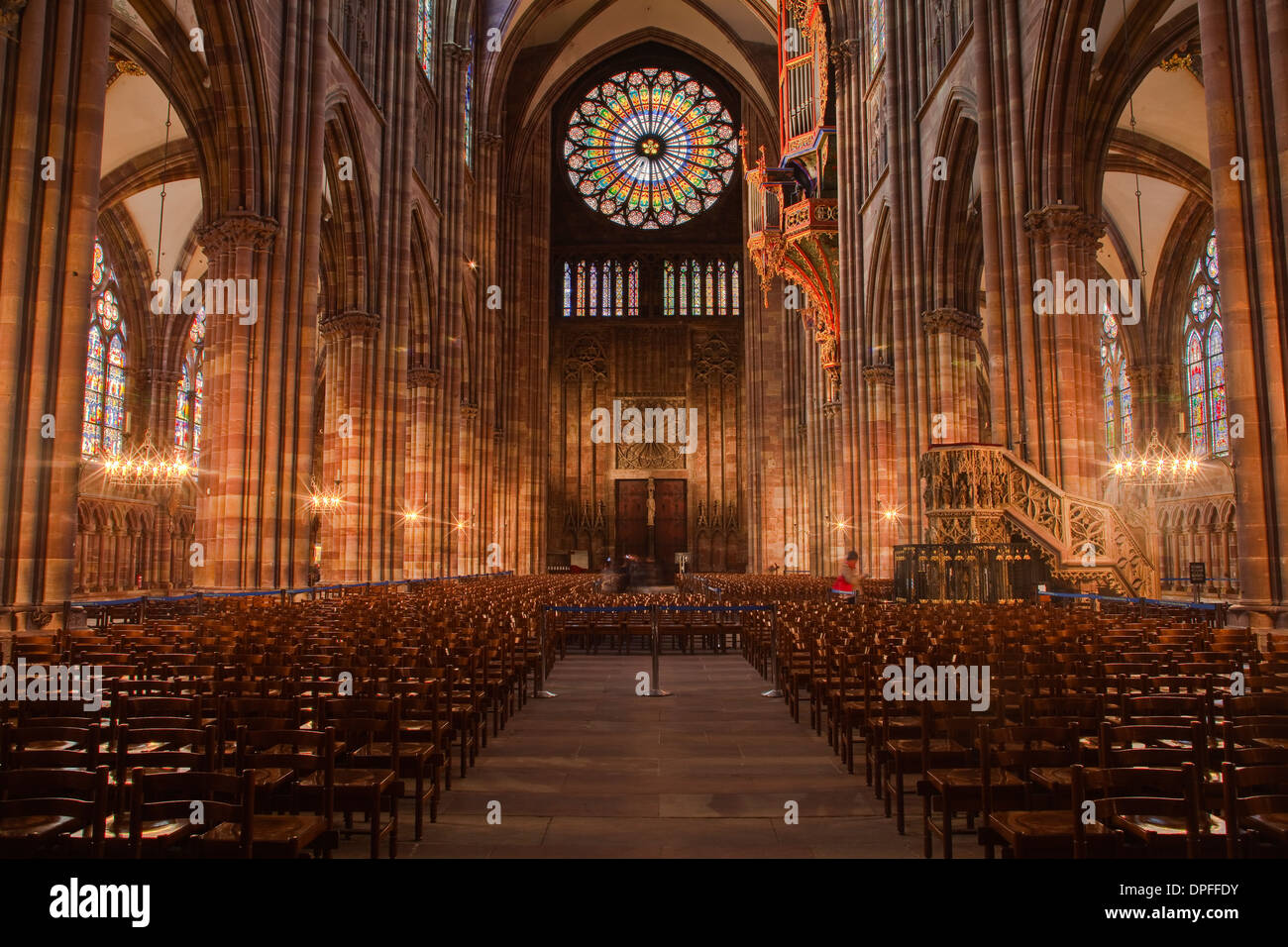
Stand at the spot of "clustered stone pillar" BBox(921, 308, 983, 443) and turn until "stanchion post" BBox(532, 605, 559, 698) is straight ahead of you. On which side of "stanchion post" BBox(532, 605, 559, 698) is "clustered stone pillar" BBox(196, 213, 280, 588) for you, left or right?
right

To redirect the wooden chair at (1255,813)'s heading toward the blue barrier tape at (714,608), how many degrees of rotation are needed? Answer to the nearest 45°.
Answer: approximately 180°

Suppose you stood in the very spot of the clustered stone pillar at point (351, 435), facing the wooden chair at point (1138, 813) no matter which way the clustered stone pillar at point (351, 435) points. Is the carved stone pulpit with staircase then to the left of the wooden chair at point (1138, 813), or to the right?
left

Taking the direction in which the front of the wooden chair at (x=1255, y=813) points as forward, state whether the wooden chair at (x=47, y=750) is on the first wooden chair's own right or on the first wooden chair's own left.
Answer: on the first wooden chair's own right

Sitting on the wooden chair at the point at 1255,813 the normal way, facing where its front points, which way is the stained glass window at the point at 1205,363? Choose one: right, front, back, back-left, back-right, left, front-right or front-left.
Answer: back-left

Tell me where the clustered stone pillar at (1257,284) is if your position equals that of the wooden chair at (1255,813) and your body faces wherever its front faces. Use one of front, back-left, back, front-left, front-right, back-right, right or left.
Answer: back-left

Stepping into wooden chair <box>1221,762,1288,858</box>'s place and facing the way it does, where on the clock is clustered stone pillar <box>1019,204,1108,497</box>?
The clustered stone pillar is roughly at 7 o'clock from the wooden chair.

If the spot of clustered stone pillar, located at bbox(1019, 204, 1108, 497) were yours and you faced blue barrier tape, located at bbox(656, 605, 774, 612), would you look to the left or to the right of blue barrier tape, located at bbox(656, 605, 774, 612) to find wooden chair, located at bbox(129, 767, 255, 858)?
left

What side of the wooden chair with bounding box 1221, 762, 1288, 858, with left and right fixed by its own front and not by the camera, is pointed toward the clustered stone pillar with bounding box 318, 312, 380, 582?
back
